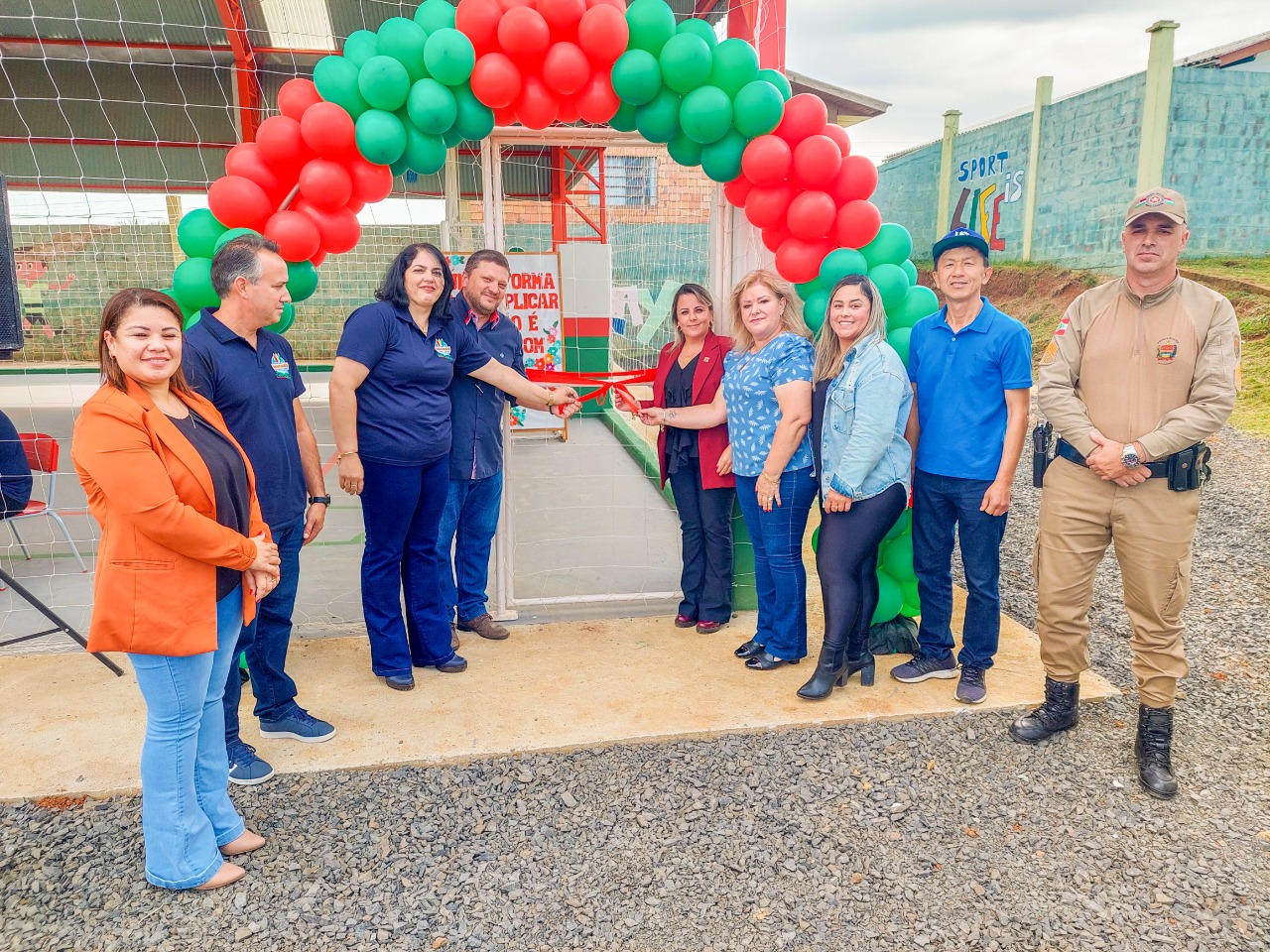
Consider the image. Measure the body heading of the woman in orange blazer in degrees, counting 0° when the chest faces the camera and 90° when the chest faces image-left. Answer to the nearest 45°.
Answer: approximately 315°

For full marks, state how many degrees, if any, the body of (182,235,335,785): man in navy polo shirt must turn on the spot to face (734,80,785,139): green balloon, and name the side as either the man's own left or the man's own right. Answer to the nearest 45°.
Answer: approximately 45° to the man's own left

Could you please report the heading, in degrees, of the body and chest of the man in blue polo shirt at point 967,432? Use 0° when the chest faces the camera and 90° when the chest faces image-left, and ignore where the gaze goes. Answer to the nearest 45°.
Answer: approximately 45°

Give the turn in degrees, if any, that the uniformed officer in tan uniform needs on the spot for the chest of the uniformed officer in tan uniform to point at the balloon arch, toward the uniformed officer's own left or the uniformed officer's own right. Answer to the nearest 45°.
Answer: approximately 90° to the uniformed officer's own right

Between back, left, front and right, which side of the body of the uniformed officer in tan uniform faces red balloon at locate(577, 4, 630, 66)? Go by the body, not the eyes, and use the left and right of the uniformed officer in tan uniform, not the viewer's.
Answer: right

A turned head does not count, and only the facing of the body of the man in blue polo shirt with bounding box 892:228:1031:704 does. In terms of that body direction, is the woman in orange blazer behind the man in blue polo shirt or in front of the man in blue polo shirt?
in front

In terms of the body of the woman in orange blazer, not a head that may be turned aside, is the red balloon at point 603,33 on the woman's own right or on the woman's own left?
on the woman's own left

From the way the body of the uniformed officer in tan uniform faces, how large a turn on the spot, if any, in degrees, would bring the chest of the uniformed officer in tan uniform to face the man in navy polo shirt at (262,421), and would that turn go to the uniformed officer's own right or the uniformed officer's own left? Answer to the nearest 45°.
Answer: approximately 45° to the uniformed officer's own right

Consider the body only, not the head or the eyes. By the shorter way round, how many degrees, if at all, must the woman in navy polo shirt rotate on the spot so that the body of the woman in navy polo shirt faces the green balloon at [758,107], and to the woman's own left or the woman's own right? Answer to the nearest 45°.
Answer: approximately 45° to the woman's own left

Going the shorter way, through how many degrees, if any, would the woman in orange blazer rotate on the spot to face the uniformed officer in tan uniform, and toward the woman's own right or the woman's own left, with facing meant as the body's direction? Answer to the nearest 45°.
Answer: approximately 45° to the woman's own left
